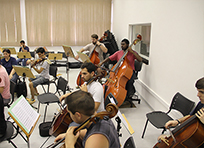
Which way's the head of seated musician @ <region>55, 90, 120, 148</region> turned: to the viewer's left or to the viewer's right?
to the viewer's left

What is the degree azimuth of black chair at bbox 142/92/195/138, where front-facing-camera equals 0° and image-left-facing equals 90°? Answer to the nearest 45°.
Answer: approximately 45°

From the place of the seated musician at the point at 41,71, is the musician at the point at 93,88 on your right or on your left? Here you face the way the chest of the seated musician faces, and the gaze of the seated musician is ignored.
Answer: on your left

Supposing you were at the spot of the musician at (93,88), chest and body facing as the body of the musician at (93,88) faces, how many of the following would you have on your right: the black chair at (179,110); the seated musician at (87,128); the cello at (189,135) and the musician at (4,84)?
1

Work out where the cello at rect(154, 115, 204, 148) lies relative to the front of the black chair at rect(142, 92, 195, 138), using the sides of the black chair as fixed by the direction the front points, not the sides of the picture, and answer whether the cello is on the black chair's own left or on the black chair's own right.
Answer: on the black chair's own left
